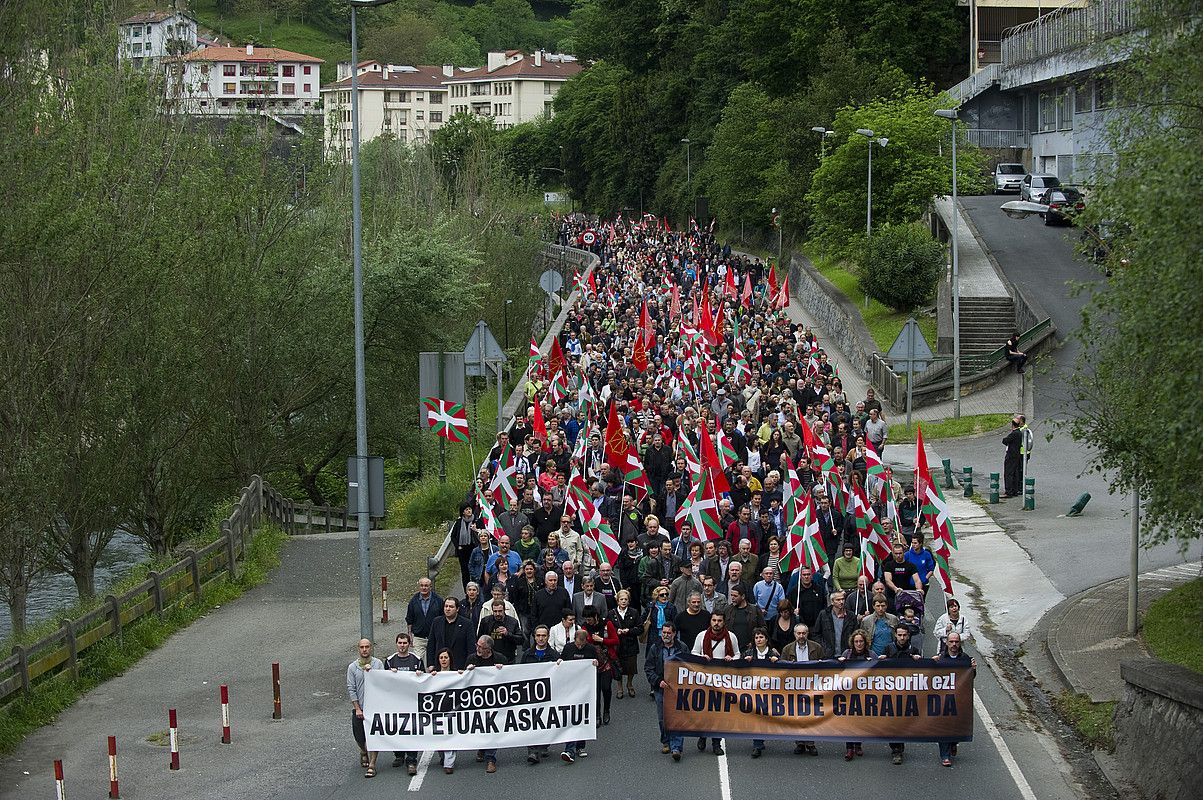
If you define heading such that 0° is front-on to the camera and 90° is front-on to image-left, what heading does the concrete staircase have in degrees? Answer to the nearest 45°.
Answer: approximately 0°

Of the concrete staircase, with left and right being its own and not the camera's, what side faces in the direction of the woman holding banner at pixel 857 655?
front

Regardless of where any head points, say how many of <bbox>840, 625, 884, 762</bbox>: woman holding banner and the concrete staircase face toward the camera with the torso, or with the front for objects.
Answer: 2

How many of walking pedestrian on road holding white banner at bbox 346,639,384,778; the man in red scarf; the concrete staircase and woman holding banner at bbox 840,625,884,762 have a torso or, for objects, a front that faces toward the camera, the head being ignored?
4

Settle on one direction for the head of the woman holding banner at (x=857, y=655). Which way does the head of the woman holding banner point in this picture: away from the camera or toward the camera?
toward the camera

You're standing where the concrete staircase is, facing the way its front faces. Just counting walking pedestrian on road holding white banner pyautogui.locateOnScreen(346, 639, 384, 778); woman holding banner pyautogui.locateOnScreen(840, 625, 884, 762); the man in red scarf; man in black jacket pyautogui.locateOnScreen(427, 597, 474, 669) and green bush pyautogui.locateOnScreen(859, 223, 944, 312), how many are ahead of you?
4

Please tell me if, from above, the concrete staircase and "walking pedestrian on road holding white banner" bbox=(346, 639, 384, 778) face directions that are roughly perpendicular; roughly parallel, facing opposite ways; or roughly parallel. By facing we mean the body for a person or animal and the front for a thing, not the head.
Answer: roughly parallel

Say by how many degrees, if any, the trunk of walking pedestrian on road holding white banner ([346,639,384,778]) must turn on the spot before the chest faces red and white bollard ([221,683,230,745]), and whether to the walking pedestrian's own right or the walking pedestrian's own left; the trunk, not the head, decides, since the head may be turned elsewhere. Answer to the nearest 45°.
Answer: approximately 135° to the walking pedestrian's own right

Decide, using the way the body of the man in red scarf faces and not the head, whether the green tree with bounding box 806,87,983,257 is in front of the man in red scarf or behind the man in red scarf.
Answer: behind

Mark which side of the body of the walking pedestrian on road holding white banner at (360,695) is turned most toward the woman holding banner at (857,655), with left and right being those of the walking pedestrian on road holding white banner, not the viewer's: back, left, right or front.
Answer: left

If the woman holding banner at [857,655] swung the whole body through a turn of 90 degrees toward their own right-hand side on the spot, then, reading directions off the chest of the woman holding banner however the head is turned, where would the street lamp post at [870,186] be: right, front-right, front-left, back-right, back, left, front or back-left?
right

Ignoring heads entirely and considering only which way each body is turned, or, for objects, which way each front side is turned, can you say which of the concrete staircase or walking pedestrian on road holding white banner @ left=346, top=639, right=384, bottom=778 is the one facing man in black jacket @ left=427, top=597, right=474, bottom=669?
the concrete staircase

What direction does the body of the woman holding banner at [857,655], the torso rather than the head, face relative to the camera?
toward the camera

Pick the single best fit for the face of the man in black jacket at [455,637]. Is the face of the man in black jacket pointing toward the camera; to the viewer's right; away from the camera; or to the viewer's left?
toward the camera

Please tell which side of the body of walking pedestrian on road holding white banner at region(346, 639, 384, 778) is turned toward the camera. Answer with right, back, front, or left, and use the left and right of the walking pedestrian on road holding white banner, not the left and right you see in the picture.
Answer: front

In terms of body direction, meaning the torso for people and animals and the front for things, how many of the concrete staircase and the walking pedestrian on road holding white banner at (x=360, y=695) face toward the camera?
2

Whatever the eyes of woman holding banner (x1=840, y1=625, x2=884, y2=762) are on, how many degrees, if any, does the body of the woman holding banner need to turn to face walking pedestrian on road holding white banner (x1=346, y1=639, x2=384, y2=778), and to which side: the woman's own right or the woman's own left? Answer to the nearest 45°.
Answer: approximately 90° to the woman's own right

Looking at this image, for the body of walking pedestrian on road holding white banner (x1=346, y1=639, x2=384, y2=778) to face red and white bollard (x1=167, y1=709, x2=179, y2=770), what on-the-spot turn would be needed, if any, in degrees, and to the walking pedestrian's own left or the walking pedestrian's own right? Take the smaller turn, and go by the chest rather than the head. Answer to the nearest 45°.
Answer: approximately 90° to the walking pedestrian's own right

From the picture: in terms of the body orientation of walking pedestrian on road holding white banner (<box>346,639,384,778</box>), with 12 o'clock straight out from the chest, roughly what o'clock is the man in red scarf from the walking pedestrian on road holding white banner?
The man in red scarf is roughly at 9 o'clock from the walking pedestrian on road holding white banner.
